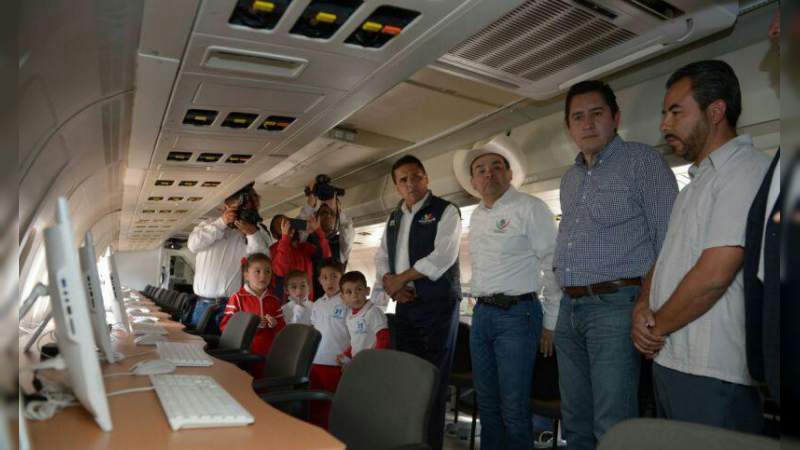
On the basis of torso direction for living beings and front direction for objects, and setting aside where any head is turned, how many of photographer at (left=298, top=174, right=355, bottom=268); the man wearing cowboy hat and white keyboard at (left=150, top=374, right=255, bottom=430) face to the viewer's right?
1

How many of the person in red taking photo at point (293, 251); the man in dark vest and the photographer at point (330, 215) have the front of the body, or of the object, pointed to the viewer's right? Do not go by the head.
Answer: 0

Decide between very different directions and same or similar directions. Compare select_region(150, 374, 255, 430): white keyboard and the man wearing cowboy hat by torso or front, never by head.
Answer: very different directions

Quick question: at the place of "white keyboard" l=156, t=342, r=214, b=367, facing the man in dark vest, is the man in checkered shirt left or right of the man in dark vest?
right

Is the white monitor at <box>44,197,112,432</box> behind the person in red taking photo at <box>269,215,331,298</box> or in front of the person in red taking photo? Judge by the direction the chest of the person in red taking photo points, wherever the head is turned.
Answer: in front

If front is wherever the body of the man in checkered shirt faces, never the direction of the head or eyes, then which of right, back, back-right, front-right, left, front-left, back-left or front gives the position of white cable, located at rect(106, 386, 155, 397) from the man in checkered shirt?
front

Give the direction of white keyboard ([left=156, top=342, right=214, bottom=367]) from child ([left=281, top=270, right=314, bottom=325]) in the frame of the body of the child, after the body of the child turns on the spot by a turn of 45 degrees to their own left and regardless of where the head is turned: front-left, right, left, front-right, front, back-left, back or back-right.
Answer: front-right

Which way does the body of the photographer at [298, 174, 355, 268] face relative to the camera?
toward the camera

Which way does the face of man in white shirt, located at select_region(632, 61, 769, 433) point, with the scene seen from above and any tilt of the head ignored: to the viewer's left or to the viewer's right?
to the viewer's left

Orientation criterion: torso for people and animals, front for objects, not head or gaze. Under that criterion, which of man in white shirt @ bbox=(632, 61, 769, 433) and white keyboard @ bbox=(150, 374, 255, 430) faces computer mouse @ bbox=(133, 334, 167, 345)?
the man in white shirt

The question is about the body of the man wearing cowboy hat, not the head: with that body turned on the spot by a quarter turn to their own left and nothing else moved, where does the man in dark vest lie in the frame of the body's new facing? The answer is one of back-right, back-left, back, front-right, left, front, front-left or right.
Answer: back

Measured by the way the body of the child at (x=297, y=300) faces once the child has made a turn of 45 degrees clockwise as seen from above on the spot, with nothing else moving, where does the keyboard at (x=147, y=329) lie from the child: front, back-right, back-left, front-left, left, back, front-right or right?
front

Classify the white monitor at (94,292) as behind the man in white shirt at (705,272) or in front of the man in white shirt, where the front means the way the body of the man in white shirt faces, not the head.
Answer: in front

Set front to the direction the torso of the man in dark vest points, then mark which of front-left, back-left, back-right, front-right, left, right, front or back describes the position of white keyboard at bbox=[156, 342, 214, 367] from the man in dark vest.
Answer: front

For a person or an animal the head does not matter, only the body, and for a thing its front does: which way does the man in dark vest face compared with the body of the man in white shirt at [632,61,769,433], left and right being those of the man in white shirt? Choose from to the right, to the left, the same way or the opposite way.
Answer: to the left

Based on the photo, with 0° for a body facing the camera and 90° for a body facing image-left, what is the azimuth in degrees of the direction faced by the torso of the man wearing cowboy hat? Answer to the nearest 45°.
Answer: approximately 45°

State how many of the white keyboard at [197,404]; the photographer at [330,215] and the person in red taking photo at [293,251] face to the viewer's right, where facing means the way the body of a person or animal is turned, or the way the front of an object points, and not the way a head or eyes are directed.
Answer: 1

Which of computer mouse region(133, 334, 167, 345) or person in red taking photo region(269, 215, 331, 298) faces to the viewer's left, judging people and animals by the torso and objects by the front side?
the computer mouse
